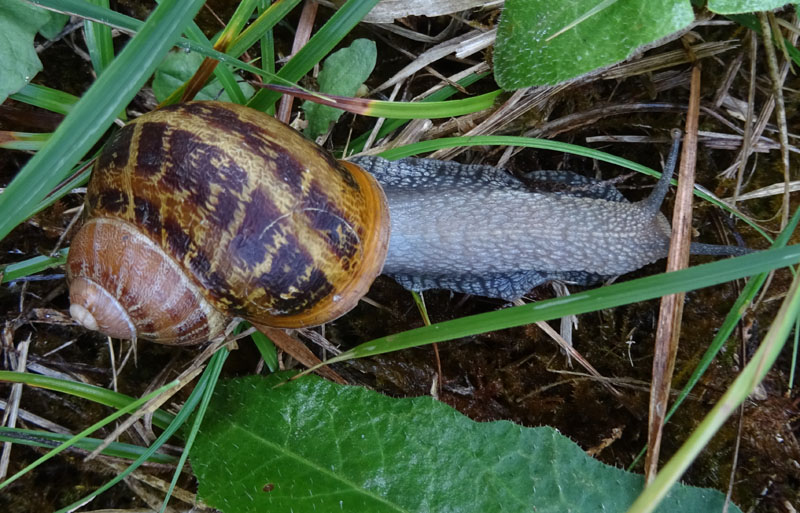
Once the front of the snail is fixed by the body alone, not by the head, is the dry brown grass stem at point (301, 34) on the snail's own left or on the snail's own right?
on the snail's own left

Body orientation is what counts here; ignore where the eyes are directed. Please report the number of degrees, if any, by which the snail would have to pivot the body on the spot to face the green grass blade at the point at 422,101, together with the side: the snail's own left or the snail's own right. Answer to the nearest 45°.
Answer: approximately 45° to the snail's own left

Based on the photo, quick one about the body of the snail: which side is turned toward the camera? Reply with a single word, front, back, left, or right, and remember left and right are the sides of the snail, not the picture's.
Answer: right

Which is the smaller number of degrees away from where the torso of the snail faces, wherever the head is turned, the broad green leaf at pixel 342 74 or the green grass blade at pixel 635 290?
the green grass blade
